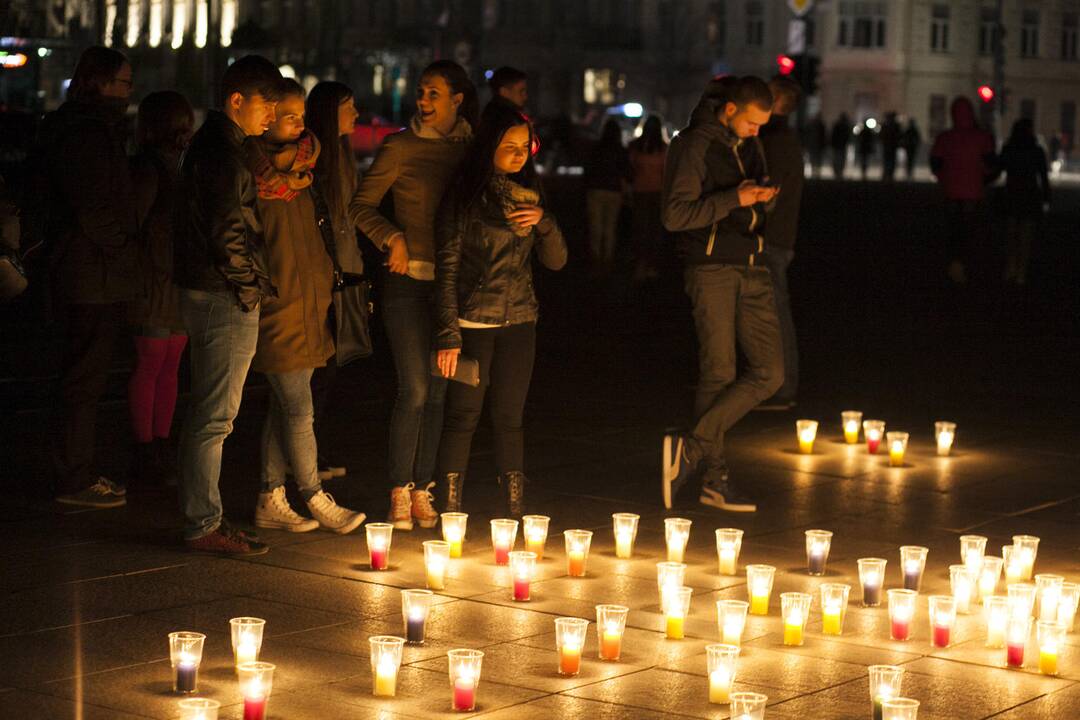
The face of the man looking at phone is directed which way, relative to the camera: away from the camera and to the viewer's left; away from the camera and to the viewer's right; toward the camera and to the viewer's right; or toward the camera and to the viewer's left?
toward the camera and to the viewer's right

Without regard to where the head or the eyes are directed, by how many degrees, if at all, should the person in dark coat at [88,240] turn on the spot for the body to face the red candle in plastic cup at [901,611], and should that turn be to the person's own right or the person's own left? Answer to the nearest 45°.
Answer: approximately 45° to the person's own right

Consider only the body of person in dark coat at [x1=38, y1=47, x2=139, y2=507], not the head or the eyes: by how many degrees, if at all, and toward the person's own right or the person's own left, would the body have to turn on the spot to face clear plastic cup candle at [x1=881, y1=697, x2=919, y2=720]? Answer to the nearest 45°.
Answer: approximately 45° to the person's own right

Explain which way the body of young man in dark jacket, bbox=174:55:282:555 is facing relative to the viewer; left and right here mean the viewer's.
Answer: facing to the right of the viewer

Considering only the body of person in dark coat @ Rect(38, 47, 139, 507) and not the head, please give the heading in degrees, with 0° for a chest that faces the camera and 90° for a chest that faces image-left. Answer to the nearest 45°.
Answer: approximately 270°

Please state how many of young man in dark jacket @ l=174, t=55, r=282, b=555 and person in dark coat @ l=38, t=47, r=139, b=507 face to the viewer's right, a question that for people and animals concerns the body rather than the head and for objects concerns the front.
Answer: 2

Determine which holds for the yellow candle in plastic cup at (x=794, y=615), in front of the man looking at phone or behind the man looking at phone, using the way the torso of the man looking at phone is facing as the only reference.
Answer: in front

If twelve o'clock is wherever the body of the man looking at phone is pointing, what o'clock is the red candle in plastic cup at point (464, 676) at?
The red candle in plastic cup is roughly at 2 o'clock from the man looking at phone.

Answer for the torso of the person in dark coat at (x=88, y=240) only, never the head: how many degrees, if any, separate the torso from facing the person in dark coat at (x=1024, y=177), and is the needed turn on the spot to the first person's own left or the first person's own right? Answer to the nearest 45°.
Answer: approximately 45° to the first person's own left
